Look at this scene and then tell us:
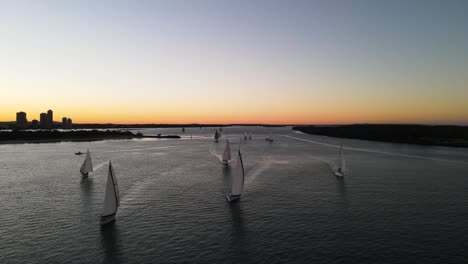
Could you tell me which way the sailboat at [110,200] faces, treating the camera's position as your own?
facing the viewer and to the left of the viewer

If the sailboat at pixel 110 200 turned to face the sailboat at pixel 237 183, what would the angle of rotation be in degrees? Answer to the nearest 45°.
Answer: approximately 135° to its left
